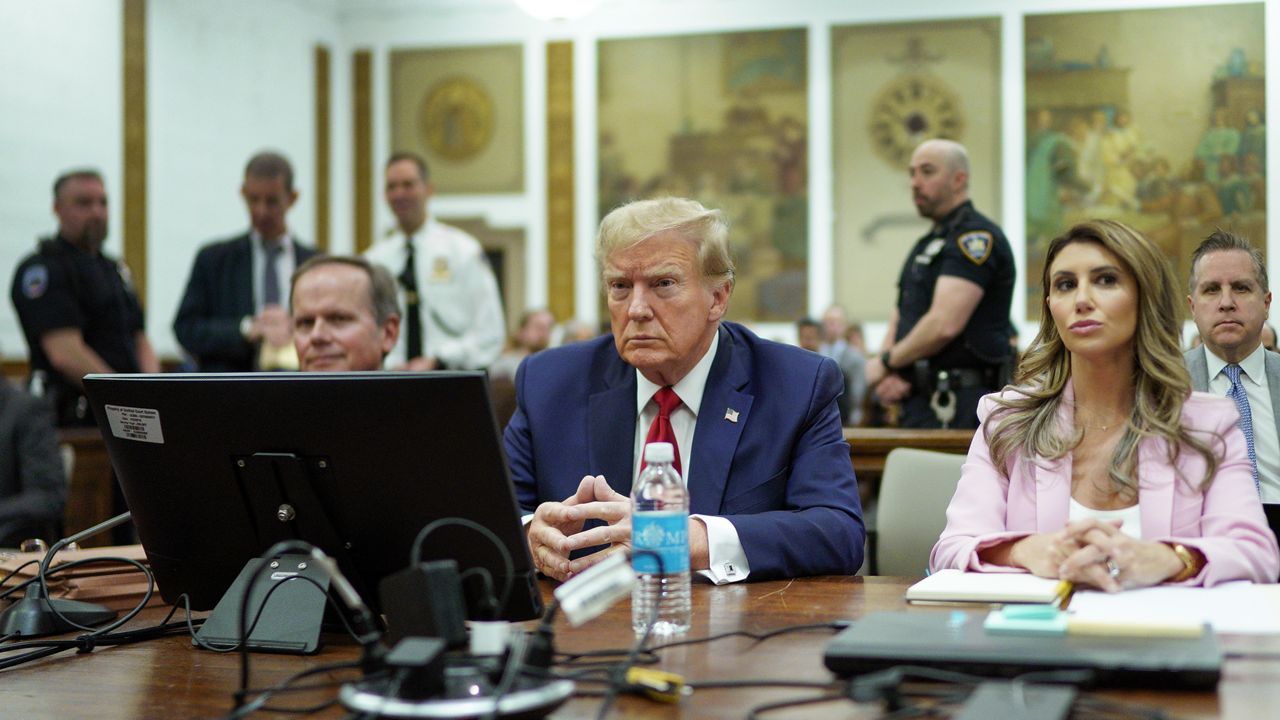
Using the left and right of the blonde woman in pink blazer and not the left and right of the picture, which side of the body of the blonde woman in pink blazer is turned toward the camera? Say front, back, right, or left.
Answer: front

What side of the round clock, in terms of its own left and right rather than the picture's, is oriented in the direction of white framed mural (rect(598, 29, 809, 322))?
right

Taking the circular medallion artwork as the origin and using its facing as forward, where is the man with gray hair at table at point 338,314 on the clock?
The man with gray hair at table is roughly at 12 o'clock from the circular medallion artwork.

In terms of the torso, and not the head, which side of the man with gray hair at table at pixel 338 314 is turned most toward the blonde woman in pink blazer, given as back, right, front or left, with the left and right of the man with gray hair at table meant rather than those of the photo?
left

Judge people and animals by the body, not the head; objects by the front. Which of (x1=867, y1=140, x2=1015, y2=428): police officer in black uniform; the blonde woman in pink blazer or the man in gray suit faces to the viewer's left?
the police officer in black uniform

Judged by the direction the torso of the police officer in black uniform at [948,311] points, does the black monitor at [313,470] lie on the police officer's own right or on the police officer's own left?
on the police officer's own left

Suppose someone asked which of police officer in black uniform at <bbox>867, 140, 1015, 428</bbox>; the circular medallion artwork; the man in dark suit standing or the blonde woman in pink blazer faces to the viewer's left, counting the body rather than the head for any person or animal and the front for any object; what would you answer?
the police officer in black uniform

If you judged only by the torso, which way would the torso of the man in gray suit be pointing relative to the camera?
toward the camera

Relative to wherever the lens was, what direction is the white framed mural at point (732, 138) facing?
facing the viewer

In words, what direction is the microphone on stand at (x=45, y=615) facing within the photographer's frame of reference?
facing away from the viewer and to the right of the viewer

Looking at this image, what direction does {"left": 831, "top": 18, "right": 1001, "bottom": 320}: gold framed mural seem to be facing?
toward the camera

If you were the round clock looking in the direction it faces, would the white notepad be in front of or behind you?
in front

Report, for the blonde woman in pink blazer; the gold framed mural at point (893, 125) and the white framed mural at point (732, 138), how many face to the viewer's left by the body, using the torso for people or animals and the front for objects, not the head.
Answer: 0

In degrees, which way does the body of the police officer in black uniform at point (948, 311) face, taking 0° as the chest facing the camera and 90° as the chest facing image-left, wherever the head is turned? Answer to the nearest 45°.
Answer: approximately 90°
